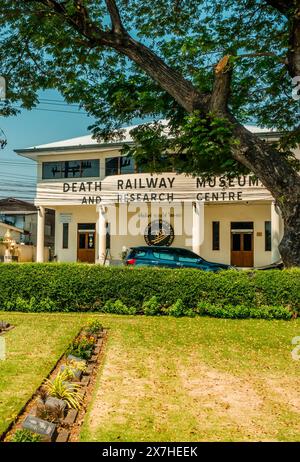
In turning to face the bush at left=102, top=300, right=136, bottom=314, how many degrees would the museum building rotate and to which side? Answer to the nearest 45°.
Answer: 0° — it already faces it

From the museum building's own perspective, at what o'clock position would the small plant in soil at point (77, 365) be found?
The small plant in soil is roughly at 12 o'clock from the museum building.

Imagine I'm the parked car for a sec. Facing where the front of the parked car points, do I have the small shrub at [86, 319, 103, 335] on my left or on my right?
on my right

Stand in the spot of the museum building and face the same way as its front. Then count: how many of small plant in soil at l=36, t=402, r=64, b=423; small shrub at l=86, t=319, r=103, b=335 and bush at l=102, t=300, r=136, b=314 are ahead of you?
3

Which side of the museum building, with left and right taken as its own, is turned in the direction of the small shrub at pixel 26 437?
front

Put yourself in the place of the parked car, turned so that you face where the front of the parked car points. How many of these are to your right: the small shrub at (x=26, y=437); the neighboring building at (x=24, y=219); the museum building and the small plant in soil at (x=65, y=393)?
2

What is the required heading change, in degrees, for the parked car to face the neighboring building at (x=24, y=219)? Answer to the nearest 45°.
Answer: approximately 135° to its left

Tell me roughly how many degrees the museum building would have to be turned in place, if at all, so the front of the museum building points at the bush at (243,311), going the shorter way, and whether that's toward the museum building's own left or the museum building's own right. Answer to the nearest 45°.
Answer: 0° — it already faces it

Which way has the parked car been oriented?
to the viewer's right

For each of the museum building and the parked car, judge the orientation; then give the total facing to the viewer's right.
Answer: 1

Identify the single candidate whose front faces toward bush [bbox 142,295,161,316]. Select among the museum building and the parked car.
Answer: the museum building

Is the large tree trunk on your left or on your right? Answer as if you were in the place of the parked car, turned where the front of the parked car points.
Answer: on your right

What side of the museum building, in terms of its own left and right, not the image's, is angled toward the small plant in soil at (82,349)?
front

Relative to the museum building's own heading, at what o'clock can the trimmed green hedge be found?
The trimmed green hedge is roughly at 12 o'clock from the museum building.

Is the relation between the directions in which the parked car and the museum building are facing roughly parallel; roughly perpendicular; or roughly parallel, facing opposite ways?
roughly perpendicular
